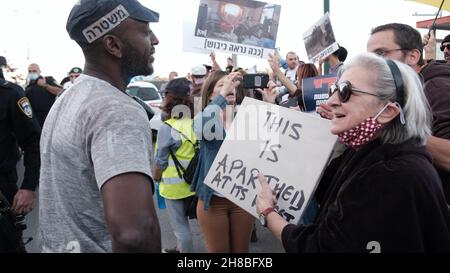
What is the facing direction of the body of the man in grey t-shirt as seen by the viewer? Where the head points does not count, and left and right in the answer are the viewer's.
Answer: facing away from the viewer and to the right of the viewer

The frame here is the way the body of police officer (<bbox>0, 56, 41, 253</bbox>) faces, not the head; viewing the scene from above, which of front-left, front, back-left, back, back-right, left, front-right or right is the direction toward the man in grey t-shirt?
front-left

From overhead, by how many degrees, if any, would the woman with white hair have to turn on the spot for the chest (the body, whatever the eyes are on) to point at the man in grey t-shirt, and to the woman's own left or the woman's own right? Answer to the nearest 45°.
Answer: approximately 45° to the woman's own left

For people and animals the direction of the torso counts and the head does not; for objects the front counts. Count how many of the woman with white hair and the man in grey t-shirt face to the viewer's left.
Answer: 1

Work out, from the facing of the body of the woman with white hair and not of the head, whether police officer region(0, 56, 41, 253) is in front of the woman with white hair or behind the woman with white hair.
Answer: in front

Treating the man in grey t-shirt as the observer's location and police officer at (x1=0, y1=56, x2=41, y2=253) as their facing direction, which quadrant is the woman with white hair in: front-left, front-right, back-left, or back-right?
back-right

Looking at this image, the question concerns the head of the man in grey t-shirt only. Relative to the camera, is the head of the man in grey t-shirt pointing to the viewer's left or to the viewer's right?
to the viewer's right

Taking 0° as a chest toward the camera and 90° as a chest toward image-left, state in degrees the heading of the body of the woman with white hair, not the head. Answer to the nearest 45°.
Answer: approximately 90°
